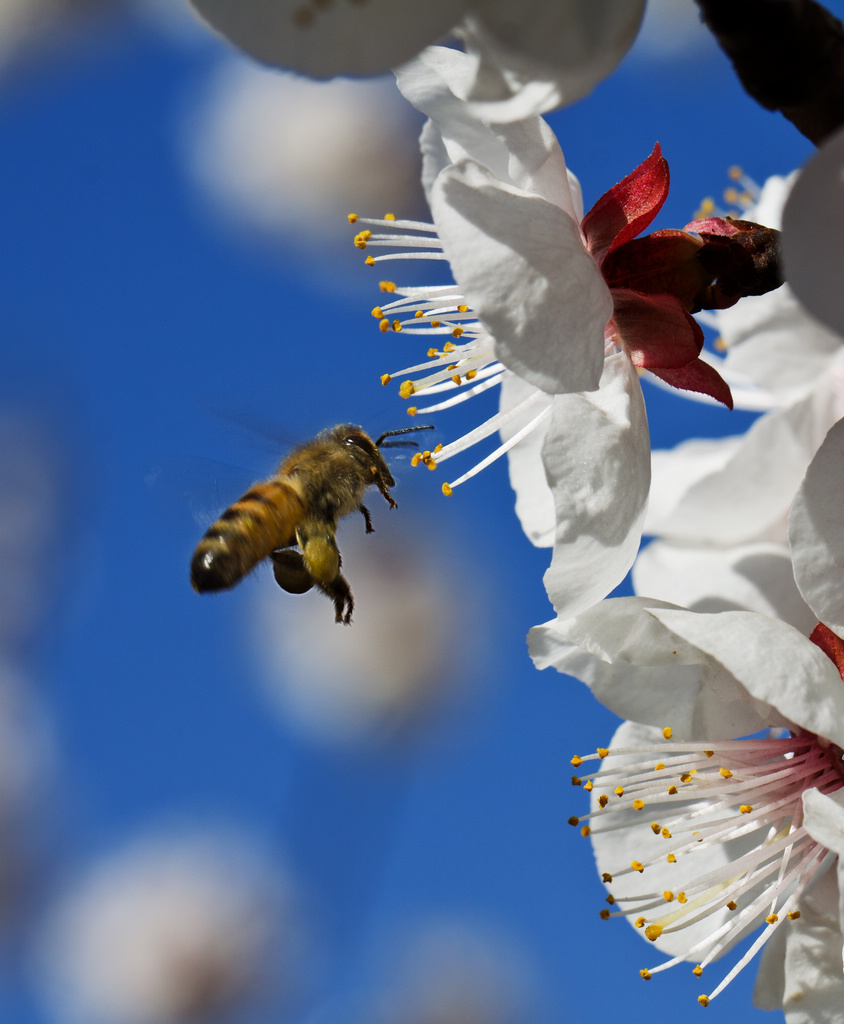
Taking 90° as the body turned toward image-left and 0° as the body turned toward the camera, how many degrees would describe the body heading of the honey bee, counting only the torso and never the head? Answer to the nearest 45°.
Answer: approximately 270°
